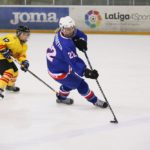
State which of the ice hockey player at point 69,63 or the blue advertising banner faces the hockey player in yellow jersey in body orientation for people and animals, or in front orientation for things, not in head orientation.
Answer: the blue advertising banner

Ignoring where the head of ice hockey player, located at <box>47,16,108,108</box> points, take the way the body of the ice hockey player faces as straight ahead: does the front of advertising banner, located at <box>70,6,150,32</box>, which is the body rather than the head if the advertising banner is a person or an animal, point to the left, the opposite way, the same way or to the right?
to the right

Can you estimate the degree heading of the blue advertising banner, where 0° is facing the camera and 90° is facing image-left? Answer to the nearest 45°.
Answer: approximately 0°

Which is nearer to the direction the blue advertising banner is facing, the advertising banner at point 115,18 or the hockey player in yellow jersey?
the hockey player in yellow jersey

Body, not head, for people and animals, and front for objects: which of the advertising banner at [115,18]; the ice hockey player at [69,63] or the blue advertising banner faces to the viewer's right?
the ice hockey player

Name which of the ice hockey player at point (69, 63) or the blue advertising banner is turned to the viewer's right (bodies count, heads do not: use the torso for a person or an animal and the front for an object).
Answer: the ice hockey player

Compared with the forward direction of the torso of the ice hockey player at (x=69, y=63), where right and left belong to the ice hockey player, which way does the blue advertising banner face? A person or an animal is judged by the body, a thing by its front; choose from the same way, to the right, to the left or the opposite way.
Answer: to the right

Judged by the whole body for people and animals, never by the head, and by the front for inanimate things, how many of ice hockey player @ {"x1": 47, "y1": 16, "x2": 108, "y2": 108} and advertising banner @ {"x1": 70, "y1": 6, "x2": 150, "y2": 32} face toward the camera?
1

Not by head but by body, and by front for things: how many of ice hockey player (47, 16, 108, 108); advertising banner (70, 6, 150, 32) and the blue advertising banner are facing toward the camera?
2

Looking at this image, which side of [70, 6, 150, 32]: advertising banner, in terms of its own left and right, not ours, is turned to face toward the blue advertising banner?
right

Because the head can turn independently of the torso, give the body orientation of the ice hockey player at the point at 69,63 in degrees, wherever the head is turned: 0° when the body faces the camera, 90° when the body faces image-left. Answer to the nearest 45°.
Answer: approximately 270°

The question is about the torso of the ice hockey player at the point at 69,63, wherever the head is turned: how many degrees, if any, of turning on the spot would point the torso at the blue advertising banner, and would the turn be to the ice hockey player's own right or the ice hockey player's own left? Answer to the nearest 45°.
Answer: approximately 90° to the ice hockey player's own left

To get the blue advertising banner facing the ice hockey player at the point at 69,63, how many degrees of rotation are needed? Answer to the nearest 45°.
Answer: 0° — it already faces them

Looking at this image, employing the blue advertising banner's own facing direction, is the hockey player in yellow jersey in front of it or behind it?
in front

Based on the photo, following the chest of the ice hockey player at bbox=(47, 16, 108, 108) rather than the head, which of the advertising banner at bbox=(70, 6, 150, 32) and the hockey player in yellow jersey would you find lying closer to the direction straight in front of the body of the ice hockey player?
the advertising banner

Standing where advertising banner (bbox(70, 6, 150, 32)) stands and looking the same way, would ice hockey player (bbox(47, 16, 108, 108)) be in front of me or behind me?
in front
